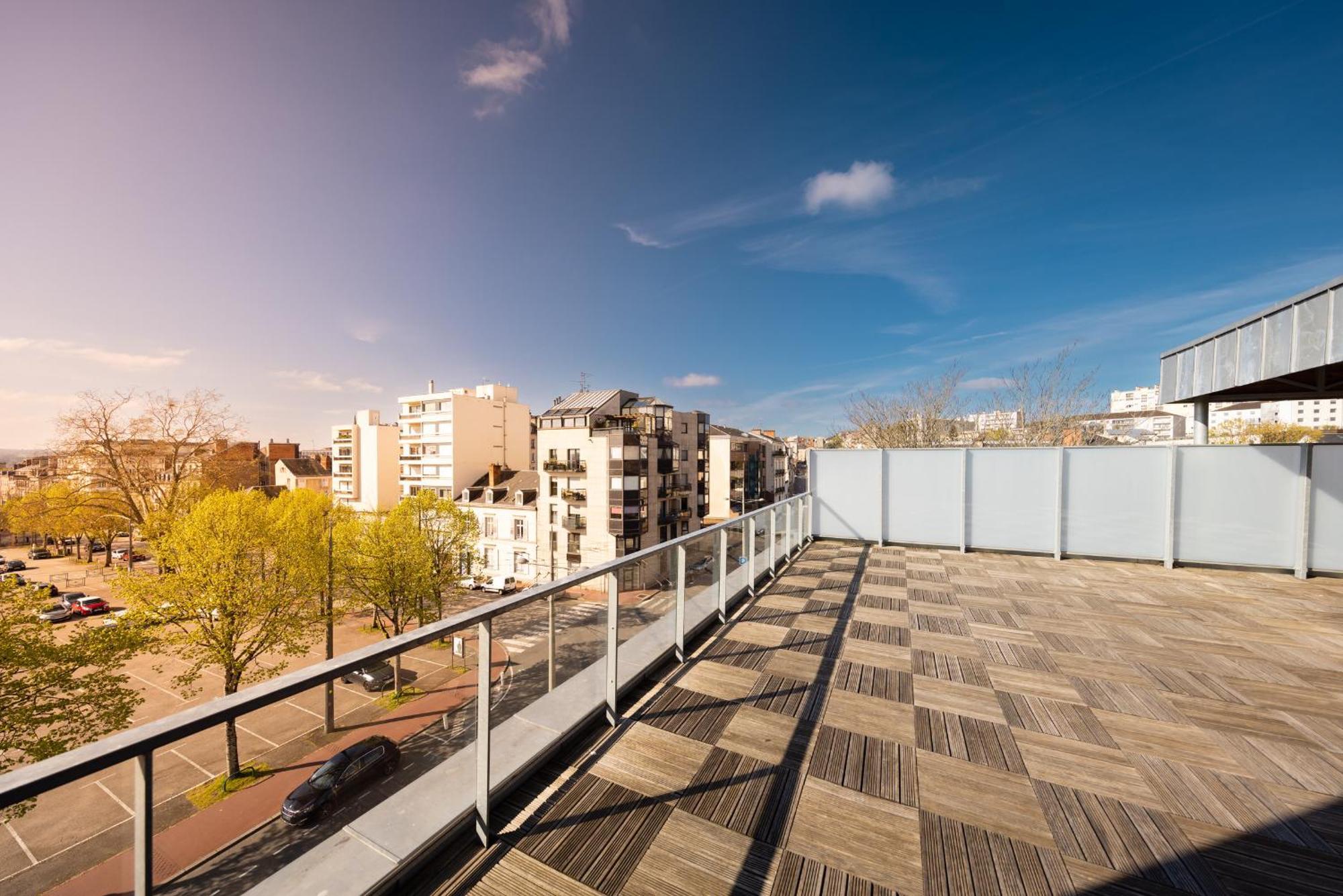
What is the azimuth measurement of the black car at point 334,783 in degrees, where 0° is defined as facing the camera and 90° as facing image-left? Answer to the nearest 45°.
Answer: approximately 45°

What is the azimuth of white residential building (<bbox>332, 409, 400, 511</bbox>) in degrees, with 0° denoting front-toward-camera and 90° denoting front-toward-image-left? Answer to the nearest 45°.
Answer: approximately 45°

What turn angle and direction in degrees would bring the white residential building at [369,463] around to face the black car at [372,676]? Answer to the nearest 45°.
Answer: approximately 45° to its left

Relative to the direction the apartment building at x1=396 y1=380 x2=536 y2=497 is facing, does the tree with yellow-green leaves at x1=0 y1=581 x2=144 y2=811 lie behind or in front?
in front

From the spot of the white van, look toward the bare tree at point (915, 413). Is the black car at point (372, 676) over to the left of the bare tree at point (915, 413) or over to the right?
right

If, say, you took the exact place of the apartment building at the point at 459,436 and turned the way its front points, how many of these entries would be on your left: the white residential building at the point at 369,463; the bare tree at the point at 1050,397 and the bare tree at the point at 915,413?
2

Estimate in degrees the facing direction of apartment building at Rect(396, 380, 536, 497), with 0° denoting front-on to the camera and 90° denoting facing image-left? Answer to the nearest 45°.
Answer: approximately 45°

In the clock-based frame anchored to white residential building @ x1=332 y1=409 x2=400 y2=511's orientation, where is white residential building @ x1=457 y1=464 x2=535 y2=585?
white residential building @ x1=457 y1=464 x2=535 y2=585 is roughly at 10 o'clock from white residential building @ x1=332 y1=409 x2=400 y2=511.

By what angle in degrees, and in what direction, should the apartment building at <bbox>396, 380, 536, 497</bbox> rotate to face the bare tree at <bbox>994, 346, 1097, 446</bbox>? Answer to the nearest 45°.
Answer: approximately 90° to its left

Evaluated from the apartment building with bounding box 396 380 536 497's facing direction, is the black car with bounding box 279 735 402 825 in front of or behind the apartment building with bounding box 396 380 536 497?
in front
